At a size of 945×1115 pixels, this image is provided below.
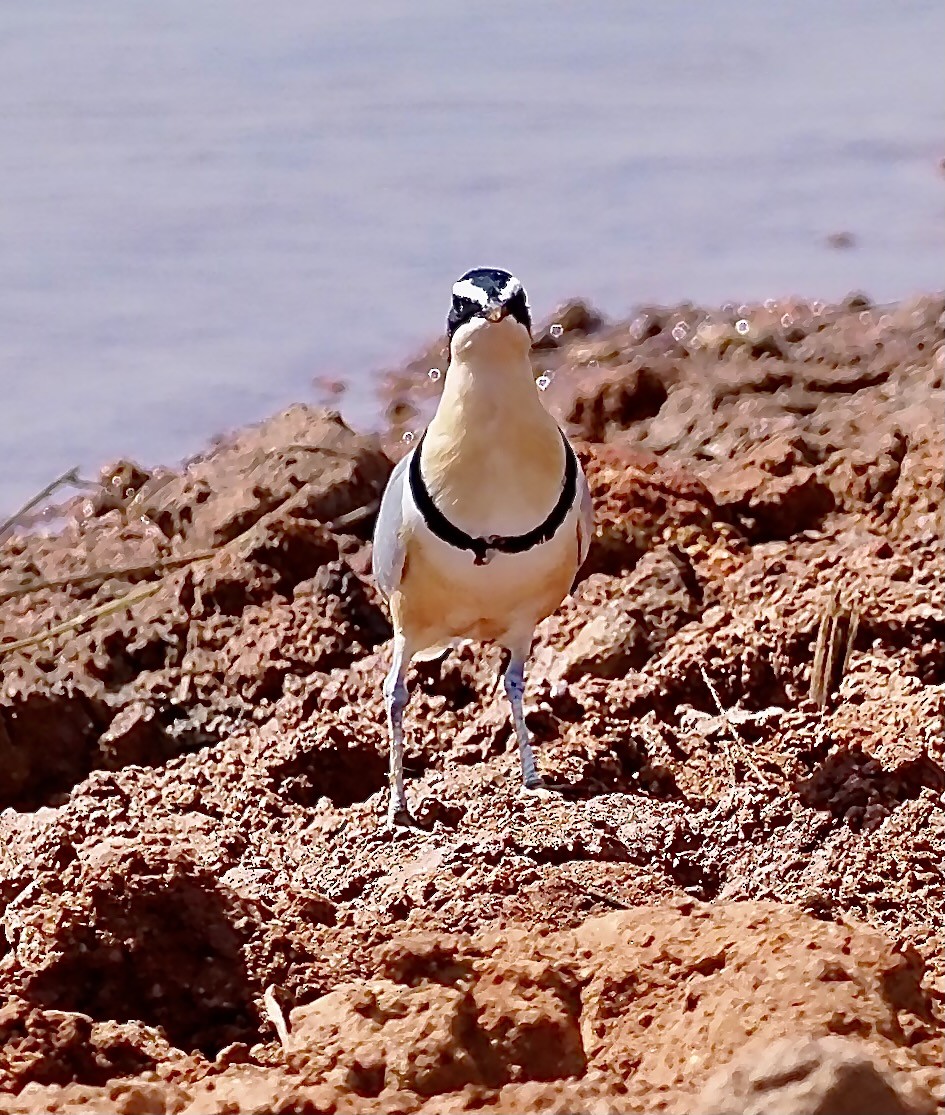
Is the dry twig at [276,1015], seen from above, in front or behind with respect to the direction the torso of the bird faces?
in front

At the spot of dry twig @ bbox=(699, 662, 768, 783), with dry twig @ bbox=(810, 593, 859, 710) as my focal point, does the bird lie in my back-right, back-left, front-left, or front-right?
back-left

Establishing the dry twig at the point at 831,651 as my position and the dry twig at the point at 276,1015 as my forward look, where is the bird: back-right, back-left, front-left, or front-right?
front-right

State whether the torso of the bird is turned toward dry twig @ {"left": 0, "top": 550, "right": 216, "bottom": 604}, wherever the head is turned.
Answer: no

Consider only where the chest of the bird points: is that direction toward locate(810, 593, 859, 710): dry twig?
no

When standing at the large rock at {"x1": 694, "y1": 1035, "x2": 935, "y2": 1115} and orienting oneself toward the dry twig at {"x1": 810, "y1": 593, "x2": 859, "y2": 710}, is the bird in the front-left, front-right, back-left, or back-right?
front-left

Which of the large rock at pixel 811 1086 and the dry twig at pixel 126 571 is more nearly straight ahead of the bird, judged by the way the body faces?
the large rock

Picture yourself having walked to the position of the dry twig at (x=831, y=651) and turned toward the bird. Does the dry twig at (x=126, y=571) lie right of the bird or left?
right

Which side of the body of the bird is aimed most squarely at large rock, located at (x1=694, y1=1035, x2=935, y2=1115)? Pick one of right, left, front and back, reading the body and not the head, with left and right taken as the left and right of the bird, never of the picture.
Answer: front

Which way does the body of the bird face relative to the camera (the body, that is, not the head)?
toward the camera
